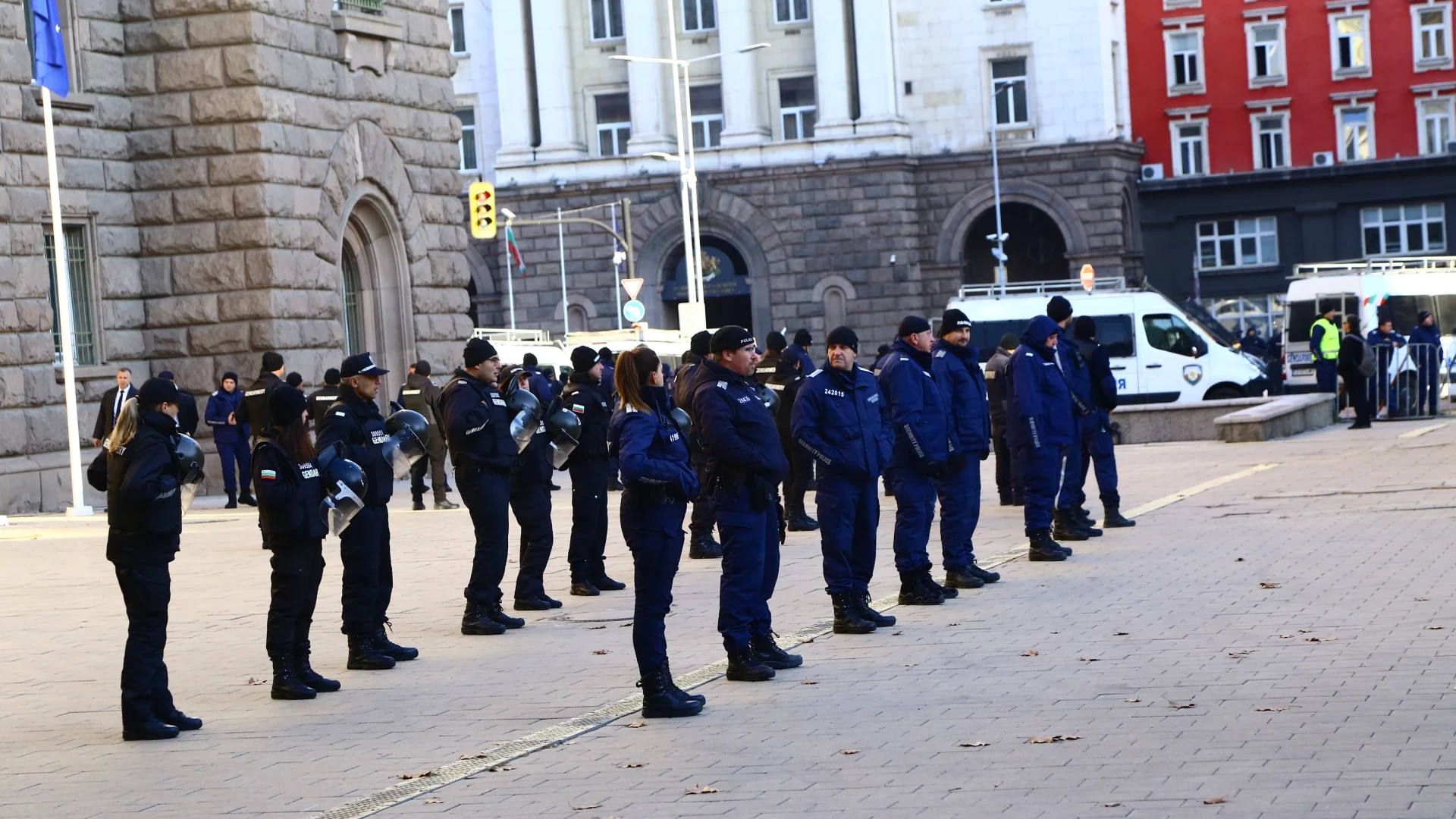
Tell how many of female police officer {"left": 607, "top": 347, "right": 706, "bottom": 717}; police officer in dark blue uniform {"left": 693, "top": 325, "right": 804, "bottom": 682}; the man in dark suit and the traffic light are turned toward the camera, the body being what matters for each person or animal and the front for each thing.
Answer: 2

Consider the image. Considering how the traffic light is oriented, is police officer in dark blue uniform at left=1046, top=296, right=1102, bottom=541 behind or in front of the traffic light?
in front

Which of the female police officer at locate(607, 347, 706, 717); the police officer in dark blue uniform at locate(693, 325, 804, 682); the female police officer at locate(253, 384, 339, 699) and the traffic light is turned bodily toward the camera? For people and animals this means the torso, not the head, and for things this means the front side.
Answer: the traffic light

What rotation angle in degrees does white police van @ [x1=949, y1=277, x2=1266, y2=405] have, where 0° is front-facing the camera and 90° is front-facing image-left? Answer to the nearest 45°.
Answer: approximately 270°

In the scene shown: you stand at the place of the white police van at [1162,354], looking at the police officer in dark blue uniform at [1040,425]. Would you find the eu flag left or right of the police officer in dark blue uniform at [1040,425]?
right

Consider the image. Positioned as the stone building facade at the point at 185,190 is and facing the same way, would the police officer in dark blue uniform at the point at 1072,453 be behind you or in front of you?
in front

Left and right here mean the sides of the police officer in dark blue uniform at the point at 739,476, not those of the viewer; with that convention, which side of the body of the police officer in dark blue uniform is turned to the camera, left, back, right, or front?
right

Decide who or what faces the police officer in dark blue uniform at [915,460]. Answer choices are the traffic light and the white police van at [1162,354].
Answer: the traffic light

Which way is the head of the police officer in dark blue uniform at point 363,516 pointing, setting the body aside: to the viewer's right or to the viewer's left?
to the viewer's right

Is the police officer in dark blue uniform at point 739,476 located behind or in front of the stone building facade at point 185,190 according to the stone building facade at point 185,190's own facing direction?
in front
